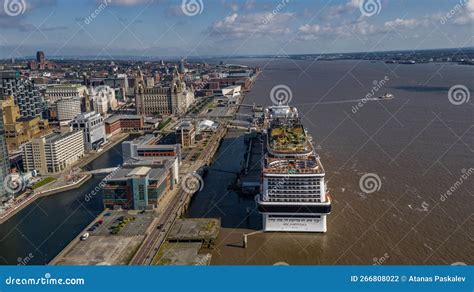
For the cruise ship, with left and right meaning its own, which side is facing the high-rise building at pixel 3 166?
left

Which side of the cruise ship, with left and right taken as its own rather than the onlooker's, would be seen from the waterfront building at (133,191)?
left

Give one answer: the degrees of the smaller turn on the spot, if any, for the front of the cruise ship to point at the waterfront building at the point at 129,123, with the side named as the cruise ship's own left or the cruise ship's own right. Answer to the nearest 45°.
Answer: approximately 45° to the cruise ship's own left

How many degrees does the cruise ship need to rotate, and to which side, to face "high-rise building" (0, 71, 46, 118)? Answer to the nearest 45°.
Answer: approximately 45° to its left

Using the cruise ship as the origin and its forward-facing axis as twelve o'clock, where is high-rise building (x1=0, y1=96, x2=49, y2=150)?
The high-rise building is roughly at 10 o'clock from the cruise ship.

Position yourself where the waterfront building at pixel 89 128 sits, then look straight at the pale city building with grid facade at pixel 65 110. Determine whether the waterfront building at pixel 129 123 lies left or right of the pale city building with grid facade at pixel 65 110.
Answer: right

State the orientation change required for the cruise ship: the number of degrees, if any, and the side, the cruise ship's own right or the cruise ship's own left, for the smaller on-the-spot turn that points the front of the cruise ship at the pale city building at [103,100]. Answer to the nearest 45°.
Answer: approximately 45° to the cruise ship's own left

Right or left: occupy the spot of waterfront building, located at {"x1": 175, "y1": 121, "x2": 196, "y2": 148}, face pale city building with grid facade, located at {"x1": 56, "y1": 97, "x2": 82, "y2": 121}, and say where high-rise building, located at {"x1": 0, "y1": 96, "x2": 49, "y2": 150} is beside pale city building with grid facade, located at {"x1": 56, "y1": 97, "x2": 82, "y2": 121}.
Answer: left

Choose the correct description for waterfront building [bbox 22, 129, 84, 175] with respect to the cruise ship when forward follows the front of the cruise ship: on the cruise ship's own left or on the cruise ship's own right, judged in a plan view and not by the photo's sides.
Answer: on the cruise ship's own left

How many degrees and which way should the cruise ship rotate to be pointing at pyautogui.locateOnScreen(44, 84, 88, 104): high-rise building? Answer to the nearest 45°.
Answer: approximately 45° to its left

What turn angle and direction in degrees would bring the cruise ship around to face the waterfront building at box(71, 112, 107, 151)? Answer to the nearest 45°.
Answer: approximately 45° to its left

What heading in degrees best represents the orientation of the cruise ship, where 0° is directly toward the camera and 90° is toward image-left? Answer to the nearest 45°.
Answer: approximately 180°
